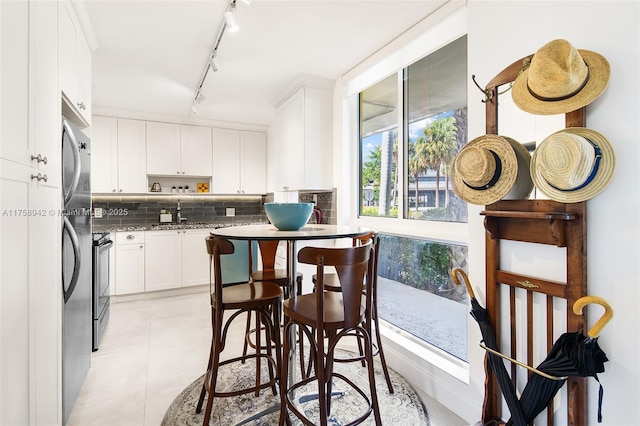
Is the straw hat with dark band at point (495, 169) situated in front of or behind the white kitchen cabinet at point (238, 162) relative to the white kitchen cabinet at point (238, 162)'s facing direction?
in front

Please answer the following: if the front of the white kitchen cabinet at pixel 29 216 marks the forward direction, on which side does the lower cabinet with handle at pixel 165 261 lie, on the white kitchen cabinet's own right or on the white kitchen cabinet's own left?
on the white kitchen cabinet's own left

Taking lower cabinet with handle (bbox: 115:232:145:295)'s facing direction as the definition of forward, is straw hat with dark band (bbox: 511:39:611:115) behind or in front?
in front

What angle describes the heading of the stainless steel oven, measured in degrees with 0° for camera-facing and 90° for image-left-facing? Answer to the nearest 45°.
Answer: approximately 270°

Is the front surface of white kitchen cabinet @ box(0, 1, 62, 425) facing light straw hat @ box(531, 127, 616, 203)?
yes

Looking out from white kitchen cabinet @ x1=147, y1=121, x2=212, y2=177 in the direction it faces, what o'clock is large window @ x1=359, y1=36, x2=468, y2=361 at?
The large window is roughly at 11 o'clock from the white kitchen cabinet.

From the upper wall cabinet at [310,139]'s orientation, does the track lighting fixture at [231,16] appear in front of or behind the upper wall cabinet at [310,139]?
in front

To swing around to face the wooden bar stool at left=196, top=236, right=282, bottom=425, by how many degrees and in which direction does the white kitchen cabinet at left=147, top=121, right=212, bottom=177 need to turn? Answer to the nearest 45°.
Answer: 0° — it already faces it
